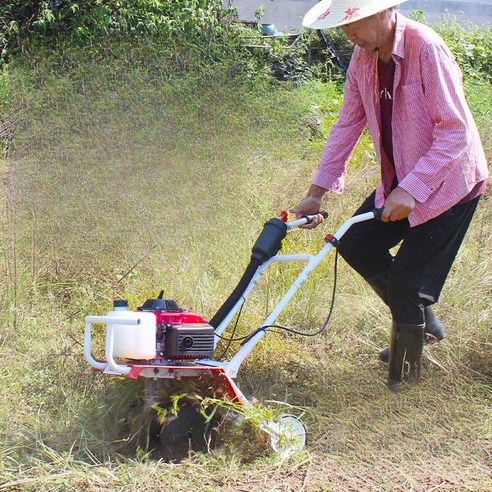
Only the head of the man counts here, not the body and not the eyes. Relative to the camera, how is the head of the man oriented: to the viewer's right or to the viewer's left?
to the viewer's left

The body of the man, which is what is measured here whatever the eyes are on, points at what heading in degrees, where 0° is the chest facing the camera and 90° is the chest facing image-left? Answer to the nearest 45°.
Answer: approximately 45°
